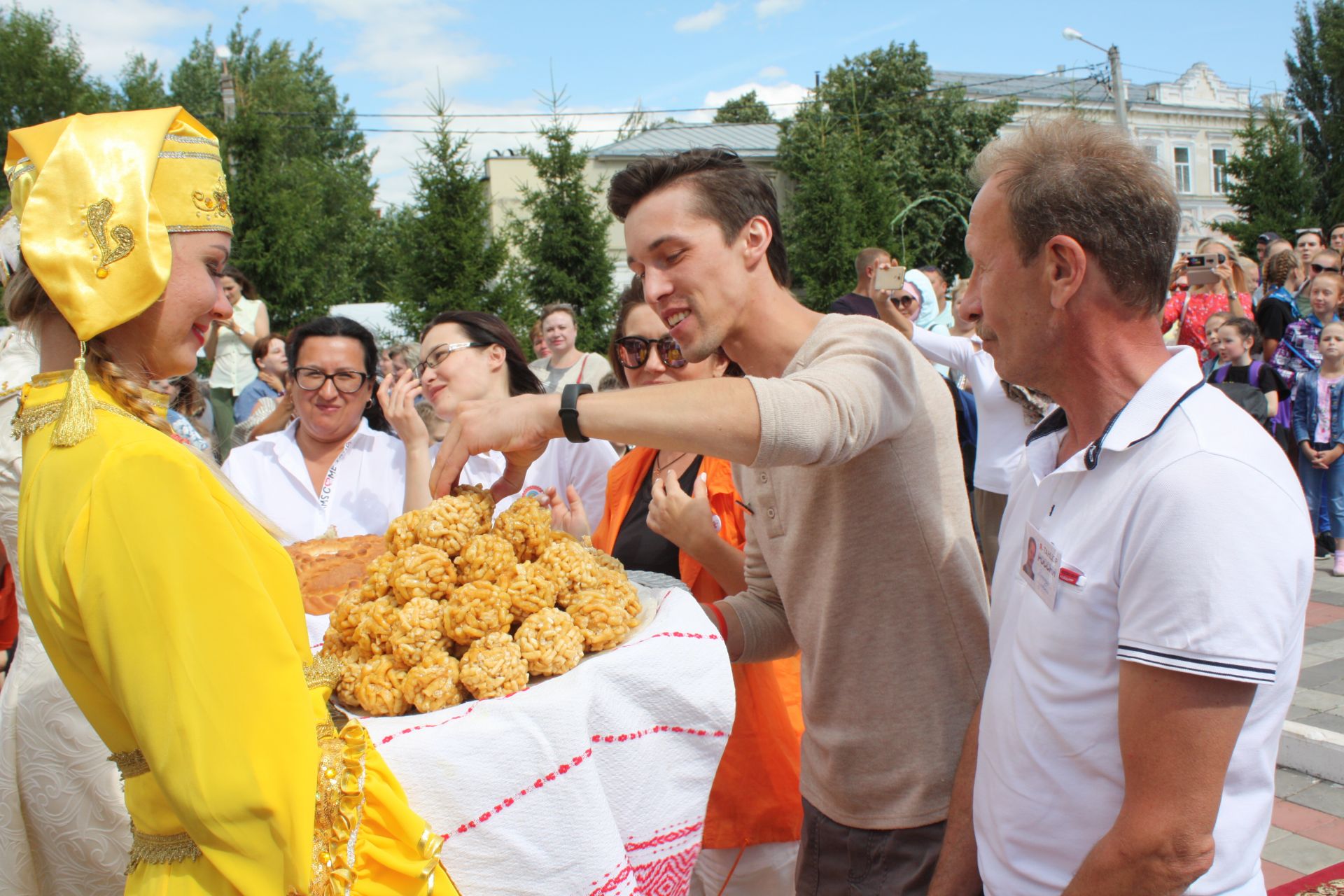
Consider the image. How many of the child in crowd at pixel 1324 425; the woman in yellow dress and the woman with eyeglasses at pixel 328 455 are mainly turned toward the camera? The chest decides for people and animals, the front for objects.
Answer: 2

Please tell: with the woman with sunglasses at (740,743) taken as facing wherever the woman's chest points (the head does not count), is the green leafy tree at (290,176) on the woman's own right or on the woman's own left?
on the woman's own right

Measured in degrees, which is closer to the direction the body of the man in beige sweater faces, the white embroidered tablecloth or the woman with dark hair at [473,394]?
the white embroidered tablecloth

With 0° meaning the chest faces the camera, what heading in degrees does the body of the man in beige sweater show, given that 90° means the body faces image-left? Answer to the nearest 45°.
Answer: approximately 45°

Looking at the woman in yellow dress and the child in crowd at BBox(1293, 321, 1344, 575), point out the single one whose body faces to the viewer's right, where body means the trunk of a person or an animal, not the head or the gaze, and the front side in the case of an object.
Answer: the woman in yellow dress

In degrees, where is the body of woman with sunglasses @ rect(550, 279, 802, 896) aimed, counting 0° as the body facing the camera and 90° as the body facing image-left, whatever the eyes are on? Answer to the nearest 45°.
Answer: approximately 45°

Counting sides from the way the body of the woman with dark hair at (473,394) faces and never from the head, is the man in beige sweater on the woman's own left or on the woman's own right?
on the woman's own left

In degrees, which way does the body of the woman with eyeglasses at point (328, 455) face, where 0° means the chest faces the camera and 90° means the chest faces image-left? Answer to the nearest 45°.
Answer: approximately 0°

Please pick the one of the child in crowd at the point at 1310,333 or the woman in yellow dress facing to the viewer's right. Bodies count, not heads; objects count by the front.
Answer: the woman in yellow dress
